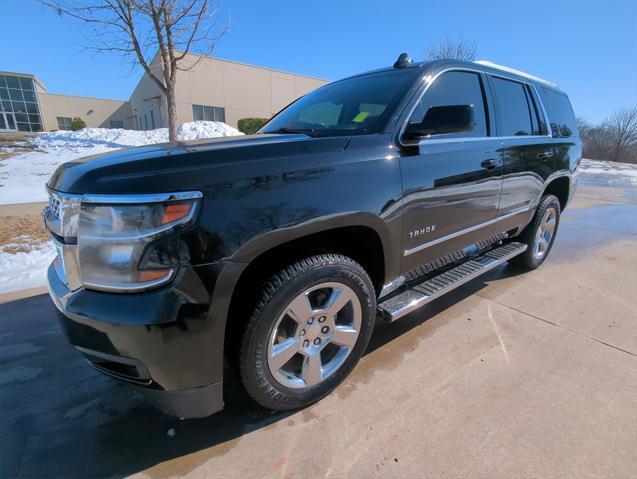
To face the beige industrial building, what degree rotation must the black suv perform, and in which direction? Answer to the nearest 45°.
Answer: approximately 135° to its right

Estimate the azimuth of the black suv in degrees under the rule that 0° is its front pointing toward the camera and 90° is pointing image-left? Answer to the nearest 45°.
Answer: approximately 45°
